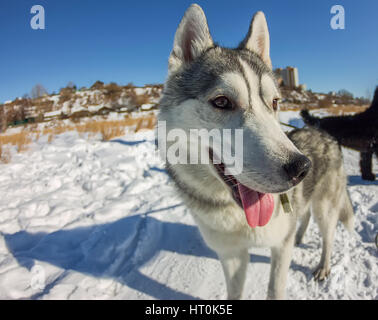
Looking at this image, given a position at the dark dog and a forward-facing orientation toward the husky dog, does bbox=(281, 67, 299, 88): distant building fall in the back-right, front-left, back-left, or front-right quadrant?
back-right

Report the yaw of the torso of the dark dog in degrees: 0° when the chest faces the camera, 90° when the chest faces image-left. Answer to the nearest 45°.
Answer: approximately 270°

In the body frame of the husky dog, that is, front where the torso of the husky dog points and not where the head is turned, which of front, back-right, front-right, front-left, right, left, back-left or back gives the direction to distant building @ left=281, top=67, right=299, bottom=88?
back-right

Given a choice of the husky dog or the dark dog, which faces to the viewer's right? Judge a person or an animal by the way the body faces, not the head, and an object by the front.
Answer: the dark dog

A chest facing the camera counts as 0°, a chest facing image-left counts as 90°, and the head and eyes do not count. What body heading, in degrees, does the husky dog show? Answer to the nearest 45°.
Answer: approximately 45°

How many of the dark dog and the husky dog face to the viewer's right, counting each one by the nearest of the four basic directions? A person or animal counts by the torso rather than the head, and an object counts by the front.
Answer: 1
